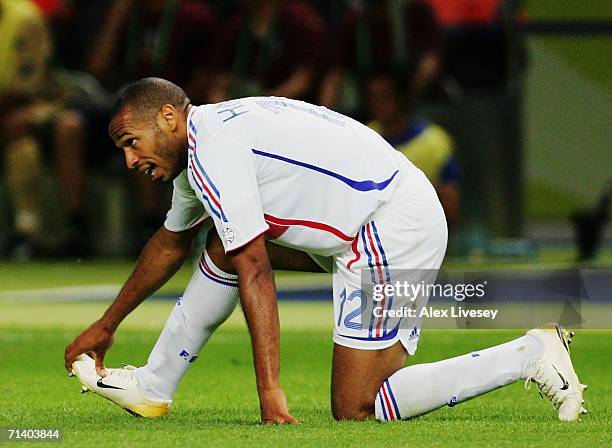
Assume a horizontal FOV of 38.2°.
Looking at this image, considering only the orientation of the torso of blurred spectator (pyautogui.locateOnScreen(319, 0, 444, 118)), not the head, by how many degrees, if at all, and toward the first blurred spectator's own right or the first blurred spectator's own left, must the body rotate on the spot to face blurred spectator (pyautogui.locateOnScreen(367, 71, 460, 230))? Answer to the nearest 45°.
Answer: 0° — they already face them

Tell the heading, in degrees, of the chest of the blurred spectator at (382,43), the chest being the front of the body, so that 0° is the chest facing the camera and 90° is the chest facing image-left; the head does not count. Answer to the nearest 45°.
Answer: approximately 0°

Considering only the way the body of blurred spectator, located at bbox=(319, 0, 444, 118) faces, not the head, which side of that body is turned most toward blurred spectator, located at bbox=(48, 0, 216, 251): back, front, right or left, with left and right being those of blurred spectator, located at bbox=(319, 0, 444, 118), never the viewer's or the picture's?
right

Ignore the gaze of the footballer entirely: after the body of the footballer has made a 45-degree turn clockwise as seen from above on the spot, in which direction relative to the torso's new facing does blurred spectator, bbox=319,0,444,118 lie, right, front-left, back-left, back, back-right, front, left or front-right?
front-right

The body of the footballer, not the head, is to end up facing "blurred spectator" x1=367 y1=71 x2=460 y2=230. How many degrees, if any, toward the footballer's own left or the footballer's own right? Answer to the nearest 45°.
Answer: approximately 90° to the footballer's own right

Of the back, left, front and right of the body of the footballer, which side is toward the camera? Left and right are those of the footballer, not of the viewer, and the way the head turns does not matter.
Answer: left

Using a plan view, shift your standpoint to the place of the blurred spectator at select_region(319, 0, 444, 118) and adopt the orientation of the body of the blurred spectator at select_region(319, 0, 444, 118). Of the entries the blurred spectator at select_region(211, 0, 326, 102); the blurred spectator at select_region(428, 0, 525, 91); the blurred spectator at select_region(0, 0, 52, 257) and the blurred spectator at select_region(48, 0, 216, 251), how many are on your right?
3

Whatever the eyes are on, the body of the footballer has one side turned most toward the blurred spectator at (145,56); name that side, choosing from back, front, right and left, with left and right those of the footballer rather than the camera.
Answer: right

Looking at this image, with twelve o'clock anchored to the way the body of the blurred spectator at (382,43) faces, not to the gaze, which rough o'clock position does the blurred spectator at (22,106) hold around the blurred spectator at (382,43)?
the blurred spectator at (22,106) is roughly at 3 o'clock from the blurred spectator at (382,43).

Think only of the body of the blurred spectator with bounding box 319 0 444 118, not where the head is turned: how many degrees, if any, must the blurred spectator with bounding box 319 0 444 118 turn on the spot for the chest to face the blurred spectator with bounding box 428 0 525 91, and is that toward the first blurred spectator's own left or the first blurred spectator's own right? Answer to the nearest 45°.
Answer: approximately 135° to the first blurred spectator's own left
